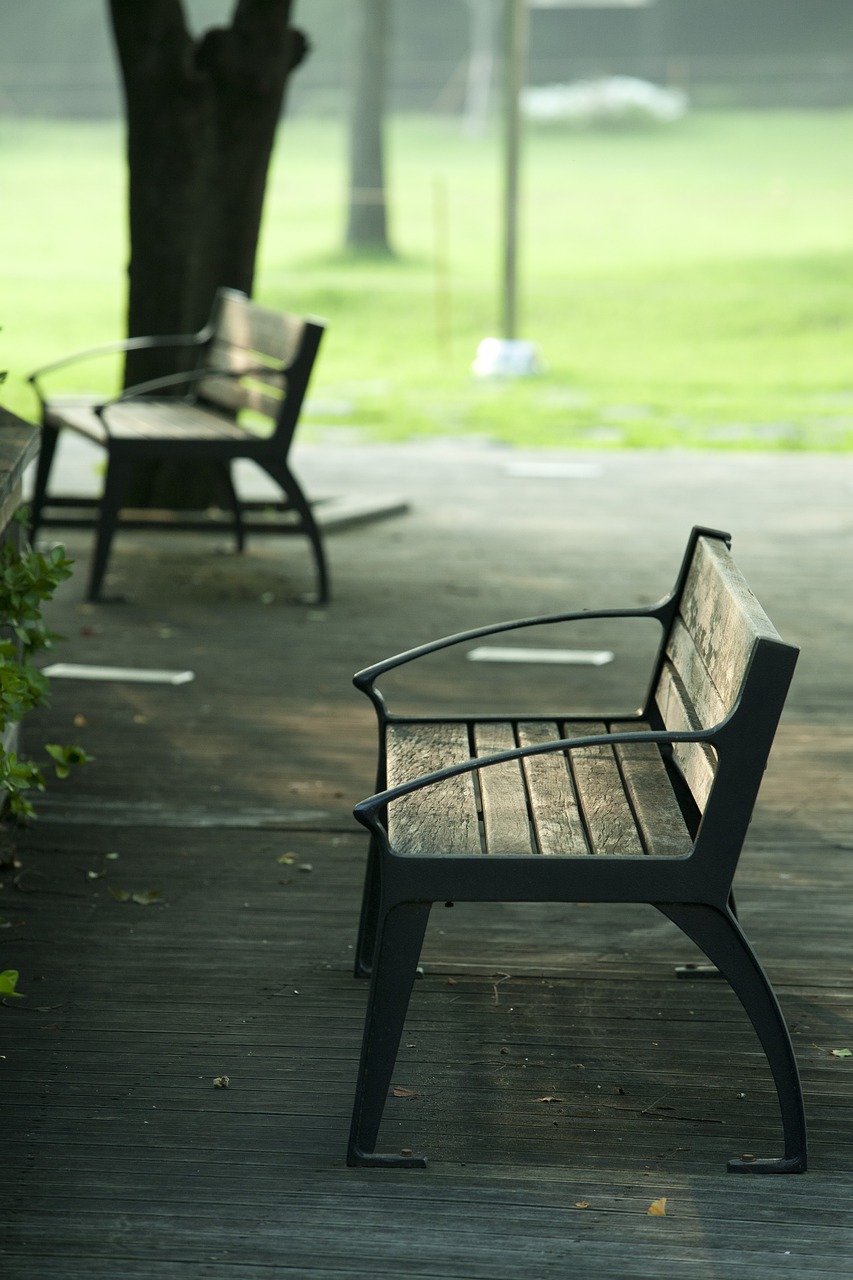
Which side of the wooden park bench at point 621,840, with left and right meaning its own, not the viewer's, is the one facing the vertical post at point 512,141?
right

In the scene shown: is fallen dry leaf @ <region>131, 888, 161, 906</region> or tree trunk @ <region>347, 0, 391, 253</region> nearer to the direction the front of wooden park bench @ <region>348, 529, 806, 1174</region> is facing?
the fallen dry leaf

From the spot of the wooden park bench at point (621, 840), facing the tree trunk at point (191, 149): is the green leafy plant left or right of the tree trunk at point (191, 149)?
left

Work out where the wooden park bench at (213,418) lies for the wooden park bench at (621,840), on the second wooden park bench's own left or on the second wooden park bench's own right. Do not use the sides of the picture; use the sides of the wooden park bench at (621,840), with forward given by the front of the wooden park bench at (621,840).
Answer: on the second wooden park bench's own right

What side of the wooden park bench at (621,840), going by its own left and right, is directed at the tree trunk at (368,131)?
right

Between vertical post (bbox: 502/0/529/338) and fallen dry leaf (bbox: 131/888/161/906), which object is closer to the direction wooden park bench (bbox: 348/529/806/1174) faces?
the fallen dry leaf

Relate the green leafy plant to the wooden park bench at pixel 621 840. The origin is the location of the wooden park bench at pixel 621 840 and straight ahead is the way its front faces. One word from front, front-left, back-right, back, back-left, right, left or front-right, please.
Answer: front-right

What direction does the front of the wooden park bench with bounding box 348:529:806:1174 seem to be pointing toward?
to the viewer's left
